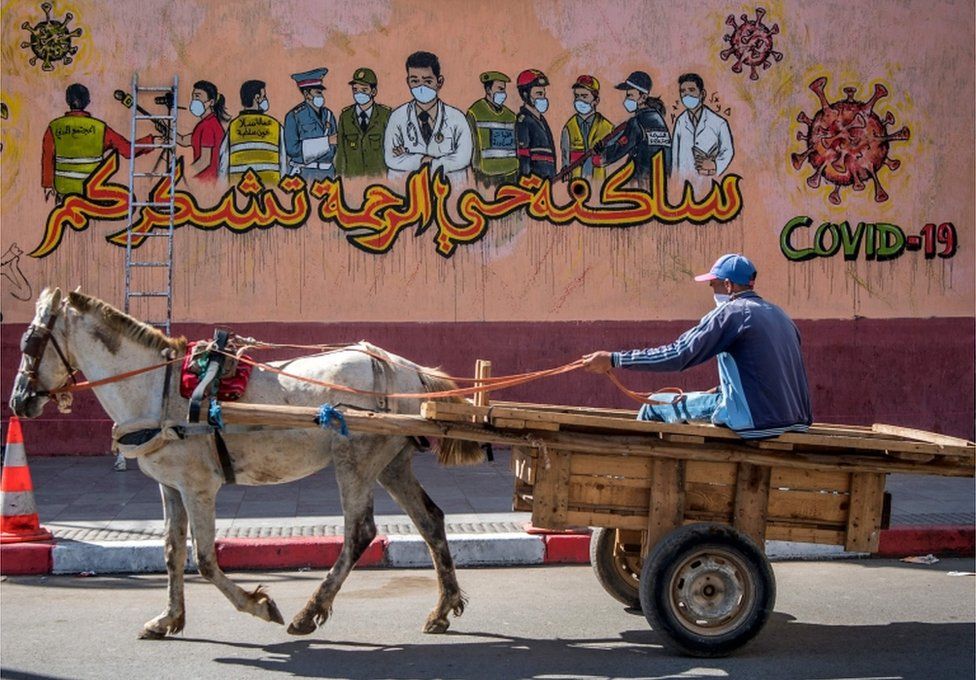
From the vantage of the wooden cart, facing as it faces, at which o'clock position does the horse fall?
The horse is roughly at 12 o'clock from the wooden cart.

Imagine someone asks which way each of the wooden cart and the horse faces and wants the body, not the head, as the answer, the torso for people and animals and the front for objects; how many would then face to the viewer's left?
2

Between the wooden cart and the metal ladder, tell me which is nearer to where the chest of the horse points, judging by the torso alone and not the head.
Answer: the metal ladder

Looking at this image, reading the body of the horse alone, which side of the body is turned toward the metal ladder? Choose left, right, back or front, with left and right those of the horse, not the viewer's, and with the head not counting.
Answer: right

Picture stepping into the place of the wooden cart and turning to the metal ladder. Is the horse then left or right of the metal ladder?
left

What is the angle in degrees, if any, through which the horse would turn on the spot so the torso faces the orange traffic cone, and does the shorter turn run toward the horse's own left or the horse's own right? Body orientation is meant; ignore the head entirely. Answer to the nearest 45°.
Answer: approximately 45° to the horse's own right

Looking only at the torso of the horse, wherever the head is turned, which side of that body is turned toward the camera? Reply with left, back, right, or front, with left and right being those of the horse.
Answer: left

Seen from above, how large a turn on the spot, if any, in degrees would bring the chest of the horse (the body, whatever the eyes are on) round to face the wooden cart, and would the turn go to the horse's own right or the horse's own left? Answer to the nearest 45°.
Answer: approximately 180°

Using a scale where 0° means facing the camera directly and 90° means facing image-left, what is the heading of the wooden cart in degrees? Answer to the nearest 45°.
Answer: approximately 90°

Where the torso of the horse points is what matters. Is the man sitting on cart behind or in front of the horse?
behind
